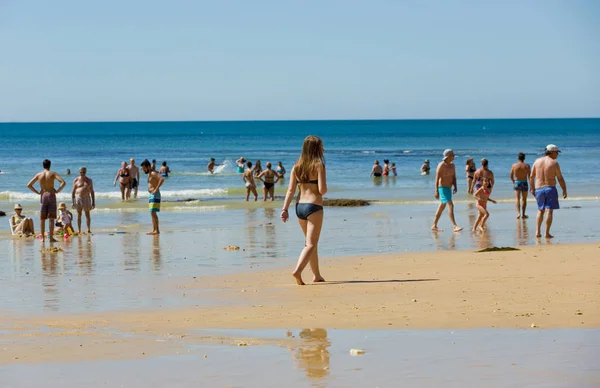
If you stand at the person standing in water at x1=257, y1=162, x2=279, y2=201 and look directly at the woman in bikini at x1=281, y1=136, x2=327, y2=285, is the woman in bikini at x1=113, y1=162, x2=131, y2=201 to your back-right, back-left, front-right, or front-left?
back-right

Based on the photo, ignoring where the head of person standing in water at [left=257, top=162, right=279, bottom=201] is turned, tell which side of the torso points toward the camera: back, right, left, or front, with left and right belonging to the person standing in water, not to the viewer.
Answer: back

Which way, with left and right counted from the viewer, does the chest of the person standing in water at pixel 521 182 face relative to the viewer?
facing away from the viewer

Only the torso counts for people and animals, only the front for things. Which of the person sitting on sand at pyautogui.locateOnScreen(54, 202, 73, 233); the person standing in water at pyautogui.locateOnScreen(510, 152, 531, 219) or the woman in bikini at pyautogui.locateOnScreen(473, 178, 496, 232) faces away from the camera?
the person standing in water
